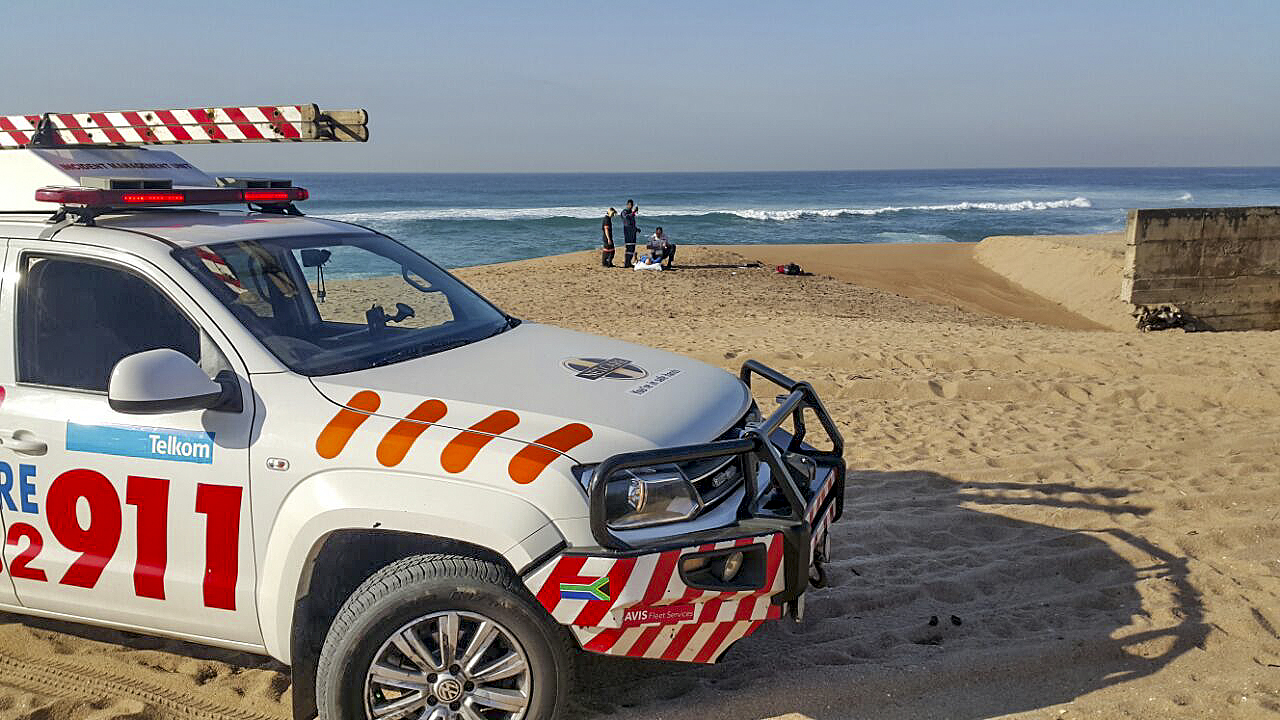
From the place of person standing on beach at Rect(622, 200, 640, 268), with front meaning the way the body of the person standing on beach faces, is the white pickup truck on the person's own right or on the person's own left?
on the person's own right

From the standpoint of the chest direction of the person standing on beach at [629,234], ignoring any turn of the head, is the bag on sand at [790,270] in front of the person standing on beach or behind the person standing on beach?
in front
